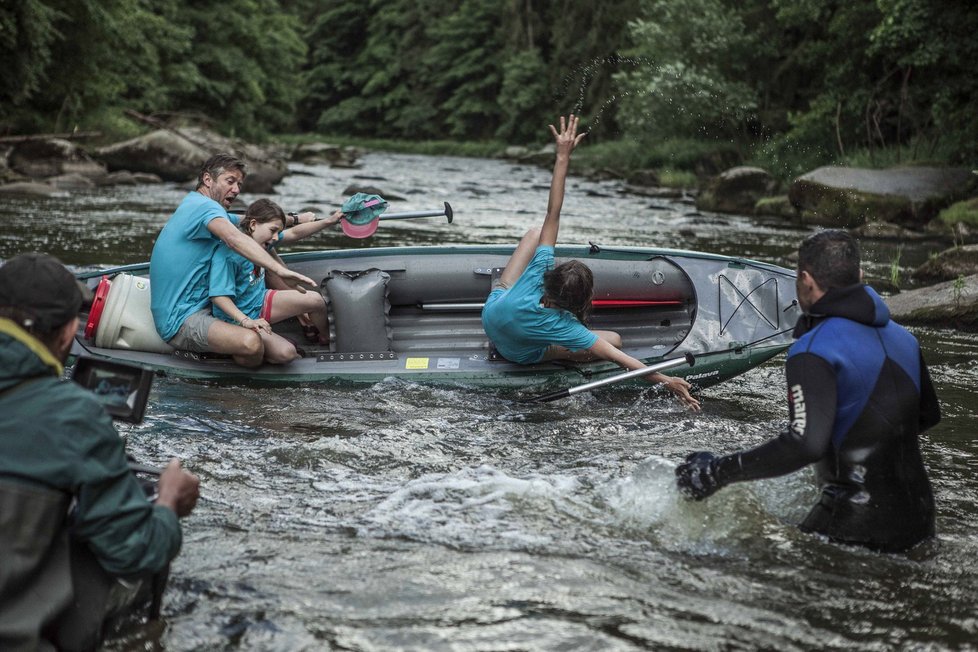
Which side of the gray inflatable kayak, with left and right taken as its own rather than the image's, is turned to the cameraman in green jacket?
right

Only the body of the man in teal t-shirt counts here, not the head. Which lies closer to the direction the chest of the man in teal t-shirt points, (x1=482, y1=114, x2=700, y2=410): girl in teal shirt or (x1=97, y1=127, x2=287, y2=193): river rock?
the girl in teal shirt

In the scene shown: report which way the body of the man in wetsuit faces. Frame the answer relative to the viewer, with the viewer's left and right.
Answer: facing away from the viewer and to the left of the viewer

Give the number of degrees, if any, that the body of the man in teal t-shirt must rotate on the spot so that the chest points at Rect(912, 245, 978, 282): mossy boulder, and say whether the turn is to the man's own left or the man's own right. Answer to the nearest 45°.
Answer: approximately 45° to the man's own left

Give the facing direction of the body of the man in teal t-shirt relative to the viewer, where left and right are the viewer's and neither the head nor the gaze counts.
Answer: facing to the right of the viewer

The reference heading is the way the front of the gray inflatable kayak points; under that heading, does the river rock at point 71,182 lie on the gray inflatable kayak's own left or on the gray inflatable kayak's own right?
on the gray inflatable kayak's own left

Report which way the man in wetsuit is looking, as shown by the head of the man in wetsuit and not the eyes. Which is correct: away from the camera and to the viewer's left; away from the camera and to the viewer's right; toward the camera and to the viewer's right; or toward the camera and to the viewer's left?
away from the camera and to the viewer's left

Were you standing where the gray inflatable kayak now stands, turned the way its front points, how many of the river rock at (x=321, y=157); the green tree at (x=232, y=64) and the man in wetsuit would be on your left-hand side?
2

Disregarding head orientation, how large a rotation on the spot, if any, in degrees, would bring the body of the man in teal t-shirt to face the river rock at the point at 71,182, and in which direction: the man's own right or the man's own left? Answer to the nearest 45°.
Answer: approximately 90° to the man's own left

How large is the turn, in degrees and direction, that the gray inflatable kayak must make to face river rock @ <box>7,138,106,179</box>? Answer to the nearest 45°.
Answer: approximately 135° to its left

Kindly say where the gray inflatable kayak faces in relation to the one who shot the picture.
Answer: facing to the right of the viewer

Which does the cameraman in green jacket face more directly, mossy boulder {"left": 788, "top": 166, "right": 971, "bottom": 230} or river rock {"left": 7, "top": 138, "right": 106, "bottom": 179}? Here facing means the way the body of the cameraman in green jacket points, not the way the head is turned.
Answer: the mossy boulder

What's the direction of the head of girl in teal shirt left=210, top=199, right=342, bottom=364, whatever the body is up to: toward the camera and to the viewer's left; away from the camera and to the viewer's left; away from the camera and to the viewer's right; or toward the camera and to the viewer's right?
toward the camera and to the viewer's right

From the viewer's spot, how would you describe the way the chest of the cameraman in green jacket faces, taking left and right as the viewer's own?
facing away from the viewer and to the right of the viewer
